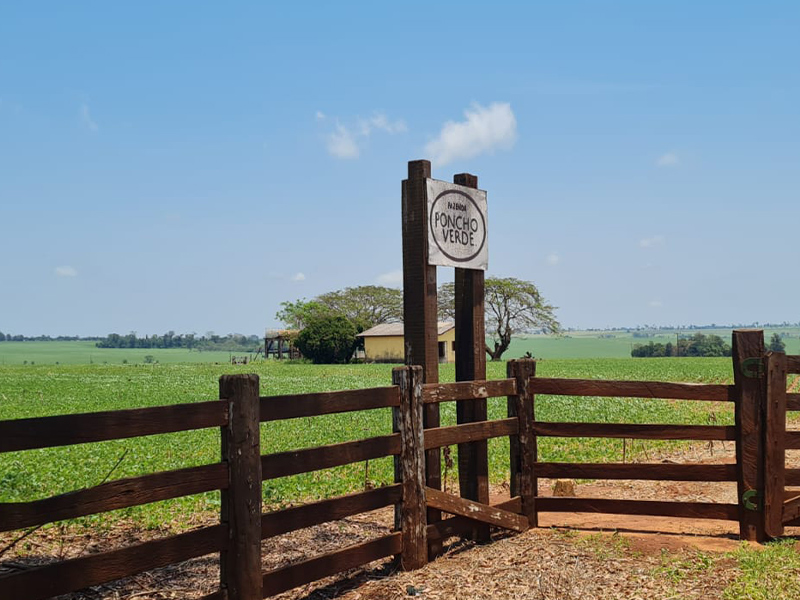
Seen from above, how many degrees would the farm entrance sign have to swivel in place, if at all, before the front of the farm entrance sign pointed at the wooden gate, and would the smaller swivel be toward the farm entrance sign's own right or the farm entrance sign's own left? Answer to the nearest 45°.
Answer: approximately 45° to the farm entrance sign's own left

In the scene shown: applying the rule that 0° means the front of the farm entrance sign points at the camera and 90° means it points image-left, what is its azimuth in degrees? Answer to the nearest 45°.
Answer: approximately 315°
